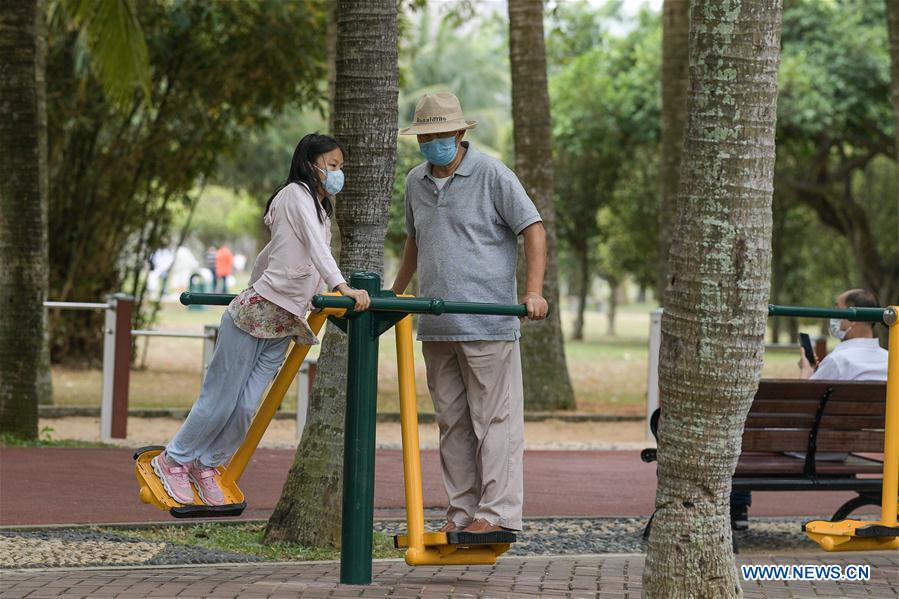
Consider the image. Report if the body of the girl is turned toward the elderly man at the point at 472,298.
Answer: yes

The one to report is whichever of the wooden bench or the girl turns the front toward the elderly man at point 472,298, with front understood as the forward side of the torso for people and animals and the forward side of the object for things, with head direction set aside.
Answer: the girl

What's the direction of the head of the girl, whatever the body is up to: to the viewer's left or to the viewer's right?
to the viewer's right

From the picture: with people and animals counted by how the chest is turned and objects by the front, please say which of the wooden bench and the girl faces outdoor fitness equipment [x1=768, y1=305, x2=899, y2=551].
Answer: the girl

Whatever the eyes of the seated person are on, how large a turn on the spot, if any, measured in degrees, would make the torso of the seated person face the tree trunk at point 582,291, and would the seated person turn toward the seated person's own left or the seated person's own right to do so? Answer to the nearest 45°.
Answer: approximately 45° to the seated person's own right

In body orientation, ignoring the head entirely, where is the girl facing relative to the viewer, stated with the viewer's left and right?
facing to the right of the viewer
